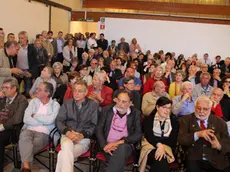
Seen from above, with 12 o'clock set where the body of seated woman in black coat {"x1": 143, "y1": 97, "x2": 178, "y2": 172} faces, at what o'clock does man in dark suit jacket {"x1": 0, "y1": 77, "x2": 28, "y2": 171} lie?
The man in dark suit jacket is roughly at 3 o'clock from the seated woman in black coat.

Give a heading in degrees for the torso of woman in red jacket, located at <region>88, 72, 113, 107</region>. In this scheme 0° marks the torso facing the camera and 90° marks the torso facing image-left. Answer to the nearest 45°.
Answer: approximately 45°

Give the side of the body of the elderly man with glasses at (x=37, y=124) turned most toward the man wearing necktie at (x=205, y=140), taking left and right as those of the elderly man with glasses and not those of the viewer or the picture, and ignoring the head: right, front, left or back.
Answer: left

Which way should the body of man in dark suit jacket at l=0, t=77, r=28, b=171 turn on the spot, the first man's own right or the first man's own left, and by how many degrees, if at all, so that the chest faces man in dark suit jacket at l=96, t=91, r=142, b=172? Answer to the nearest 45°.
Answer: approximately 90° to the first man's own left

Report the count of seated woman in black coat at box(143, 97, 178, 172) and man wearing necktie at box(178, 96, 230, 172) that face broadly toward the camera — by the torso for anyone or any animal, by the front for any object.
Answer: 2

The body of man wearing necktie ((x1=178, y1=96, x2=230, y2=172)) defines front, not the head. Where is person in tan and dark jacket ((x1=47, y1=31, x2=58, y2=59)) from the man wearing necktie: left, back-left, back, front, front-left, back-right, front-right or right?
back-right

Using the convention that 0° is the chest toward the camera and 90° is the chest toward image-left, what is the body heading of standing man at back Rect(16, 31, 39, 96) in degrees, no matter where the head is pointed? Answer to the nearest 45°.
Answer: approximately 45°

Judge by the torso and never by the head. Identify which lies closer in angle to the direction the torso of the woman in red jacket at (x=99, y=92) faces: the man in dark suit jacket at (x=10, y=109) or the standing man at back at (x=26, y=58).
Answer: the man in dark suit jacket

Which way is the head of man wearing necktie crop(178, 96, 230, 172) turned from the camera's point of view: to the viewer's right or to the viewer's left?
to the viewer's left
